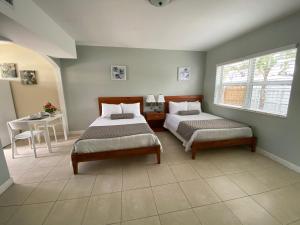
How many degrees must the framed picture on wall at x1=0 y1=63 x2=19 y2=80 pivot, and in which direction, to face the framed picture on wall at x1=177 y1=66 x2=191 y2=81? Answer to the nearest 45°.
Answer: approximately 45° to its left

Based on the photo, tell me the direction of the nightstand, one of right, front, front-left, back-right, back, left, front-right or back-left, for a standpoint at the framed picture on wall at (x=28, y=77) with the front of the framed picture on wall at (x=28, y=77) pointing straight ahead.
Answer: front-left

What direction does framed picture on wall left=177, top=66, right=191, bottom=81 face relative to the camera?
toward the camera

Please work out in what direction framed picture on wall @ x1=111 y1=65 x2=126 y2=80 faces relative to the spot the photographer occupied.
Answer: facing the viewer

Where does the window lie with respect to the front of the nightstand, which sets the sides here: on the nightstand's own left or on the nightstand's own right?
on the nightstand's own left

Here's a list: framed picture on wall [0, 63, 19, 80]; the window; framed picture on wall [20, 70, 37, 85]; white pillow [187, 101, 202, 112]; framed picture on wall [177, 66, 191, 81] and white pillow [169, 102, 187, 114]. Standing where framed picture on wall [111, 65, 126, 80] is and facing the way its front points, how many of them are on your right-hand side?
2

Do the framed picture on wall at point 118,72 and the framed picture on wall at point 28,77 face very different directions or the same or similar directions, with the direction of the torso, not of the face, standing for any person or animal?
same or similar directions

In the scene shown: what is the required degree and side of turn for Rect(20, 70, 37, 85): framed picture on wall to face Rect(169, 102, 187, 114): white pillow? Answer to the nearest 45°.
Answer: approximately 45° to its left

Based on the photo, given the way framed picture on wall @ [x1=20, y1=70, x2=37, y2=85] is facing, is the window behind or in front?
in front

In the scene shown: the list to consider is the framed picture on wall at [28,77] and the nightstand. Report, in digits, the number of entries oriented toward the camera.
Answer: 2

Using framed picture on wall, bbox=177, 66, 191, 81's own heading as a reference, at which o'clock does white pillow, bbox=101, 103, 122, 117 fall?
The white pillow is roughly at 2 o'clock from the framed picture on wall.

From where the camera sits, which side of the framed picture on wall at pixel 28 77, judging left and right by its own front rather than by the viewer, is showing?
front

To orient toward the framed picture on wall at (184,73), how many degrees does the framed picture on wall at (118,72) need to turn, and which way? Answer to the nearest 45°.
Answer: approximately 90° to its left

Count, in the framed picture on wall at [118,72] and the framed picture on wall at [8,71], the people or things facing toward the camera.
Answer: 2
